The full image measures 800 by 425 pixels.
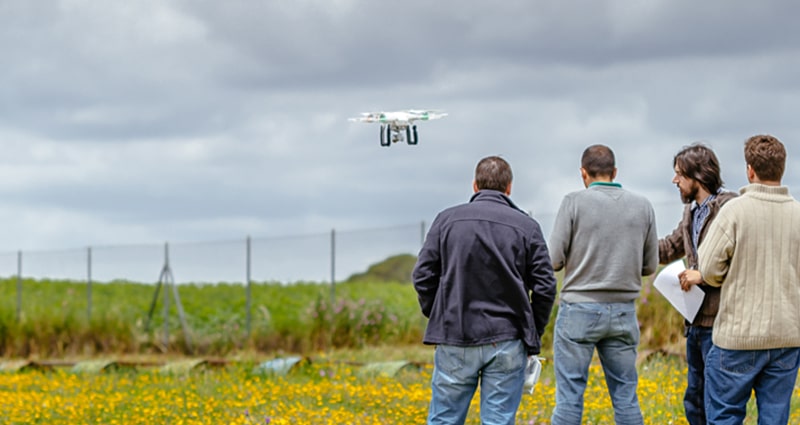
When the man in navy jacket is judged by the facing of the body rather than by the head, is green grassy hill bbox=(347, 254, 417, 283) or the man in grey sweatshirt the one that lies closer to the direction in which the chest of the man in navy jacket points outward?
the green grassy hill

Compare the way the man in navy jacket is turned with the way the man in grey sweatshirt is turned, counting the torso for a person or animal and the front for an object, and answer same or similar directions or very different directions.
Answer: same or similar directions

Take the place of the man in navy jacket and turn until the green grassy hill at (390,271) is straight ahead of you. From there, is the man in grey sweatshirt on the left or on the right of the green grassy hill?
right

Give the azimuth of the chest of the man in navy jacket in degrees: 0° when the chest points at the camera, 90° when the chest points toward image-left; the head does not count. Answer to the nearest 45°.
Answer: approximately 180°

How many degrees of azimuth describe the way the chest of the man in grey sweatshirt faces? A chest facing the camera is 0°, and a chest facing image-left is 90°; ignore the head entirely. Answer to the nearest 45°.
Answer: approximately 180°

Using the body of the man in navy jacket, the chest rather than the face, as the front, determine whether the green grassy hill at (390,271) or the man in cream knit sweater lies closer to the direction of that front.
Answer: the green grassy hill

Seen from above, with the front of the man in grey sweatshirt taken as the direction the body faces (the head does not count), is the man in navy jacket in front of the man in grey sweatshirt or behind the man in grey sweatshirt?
behind

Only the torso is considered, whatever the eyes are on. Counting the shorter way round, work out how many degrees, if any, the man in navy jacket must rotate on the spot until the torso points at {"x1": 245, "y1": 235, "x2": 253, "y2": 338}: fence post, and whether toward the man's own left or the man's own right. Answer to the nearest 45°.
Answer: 0° — they already face it

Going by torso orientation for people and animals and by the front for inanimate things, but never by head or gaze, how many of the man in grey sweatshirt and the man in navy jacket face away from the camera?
2

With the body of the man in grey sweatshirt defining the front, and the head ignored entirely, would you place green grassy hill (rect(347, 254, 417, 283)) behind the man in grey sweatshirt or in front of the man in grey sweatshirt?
in front

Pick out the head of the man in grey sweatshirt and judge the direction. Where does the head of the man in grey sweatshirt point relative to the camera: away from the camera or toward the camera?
away from the camera

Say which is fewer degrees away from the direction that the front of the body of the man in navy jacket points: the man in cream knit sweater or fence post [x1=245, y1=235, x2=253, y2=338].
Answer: the fence post

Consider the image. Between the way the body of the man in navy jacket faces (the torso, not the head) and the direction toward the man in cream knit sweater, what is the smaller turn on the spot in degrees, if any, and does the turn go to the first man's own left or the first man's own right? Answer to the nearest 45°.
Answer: approximately 90° to the first man's own right

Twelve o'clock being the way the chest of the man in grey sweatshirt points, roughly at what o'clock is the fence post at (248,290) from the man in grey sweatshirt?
The fence post is roughly at 11 o'clock from the man in grey sweatshirt.
